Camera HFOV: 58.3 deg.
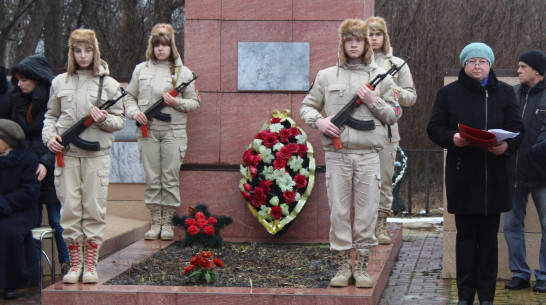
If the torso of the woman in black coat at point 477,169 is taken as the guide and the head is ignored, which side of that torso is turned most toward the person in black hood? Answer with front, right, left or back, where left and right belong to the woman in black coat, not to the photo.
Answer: right

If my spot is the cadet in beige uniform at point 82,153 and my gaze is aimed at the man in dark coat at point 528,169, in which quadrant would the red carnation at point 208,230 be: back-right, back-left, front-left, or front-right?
front-left

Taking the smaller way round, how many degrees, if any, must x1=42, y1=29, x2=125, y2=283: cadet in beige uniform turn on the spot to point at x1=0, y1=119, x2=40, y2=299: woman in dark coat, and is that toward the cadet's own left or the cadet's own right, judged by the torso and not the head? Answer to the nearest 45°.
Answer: approximately 135° to the cadet's own right

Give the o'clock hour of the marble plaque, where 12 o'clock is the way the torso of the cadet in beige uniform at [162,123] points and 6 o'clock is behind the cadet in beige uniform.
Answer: The marble plaque is roughly at 9 o'clock from the cadet in beige uniform.

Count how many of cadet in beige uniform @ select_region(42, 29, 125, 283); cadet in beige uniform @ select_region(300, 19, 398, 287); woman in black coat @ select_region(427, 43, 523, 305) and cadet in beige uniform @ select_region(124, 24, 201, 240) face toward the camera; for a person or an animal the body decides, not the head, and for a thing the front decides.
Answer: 4

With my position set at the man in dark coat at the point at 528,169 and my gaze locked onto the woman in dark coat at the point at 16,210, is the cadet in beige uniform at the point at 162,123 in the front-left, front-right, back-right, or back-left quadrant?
front-right

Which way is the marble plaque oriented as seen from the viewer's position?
toward the camera
